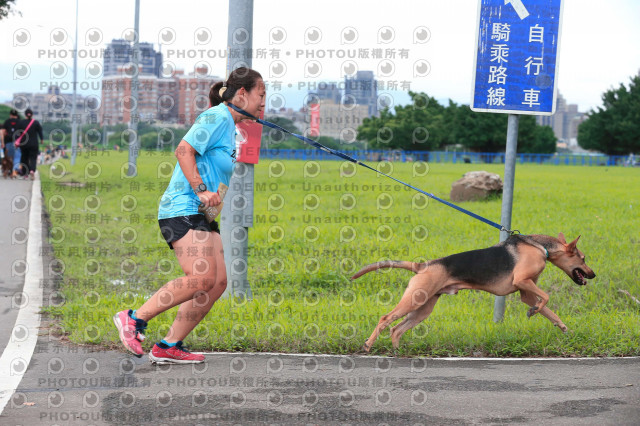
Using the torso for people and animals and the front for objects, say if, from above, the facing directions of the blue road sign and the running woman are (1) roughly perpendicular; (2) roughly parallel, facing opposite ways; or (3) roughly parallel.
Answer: roughly perpendicular

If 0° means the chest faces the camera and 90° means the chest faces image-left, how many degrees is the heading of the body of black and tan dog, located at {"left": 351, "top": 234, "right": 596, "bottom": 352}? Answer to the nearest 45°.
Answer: approximately 270°

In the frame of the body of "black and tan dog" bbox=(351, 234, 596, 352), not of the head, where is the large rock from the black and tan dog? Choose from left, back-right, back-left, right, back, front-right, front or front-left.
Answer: left

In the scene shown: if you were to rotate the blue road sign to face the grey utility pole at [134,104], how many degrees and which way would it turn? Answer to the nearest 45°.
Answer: approximately 135° to its right

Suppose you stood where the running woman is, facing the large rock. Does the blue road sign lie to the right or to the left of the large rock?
right

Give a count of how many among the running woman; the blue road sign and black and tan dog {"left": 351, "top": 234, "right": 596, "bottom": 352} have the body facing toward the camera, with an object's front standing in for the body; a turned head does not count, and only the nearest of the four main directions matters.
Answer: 1

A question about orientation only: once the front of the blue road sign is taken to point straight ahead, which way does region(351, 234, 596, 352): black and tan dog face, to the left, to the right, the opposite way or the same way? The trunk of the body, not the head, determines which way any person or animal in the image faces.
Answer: to the left

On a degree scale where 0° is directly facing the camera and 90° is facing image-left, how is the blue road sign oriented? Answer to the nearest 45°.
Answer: approximately 0°
